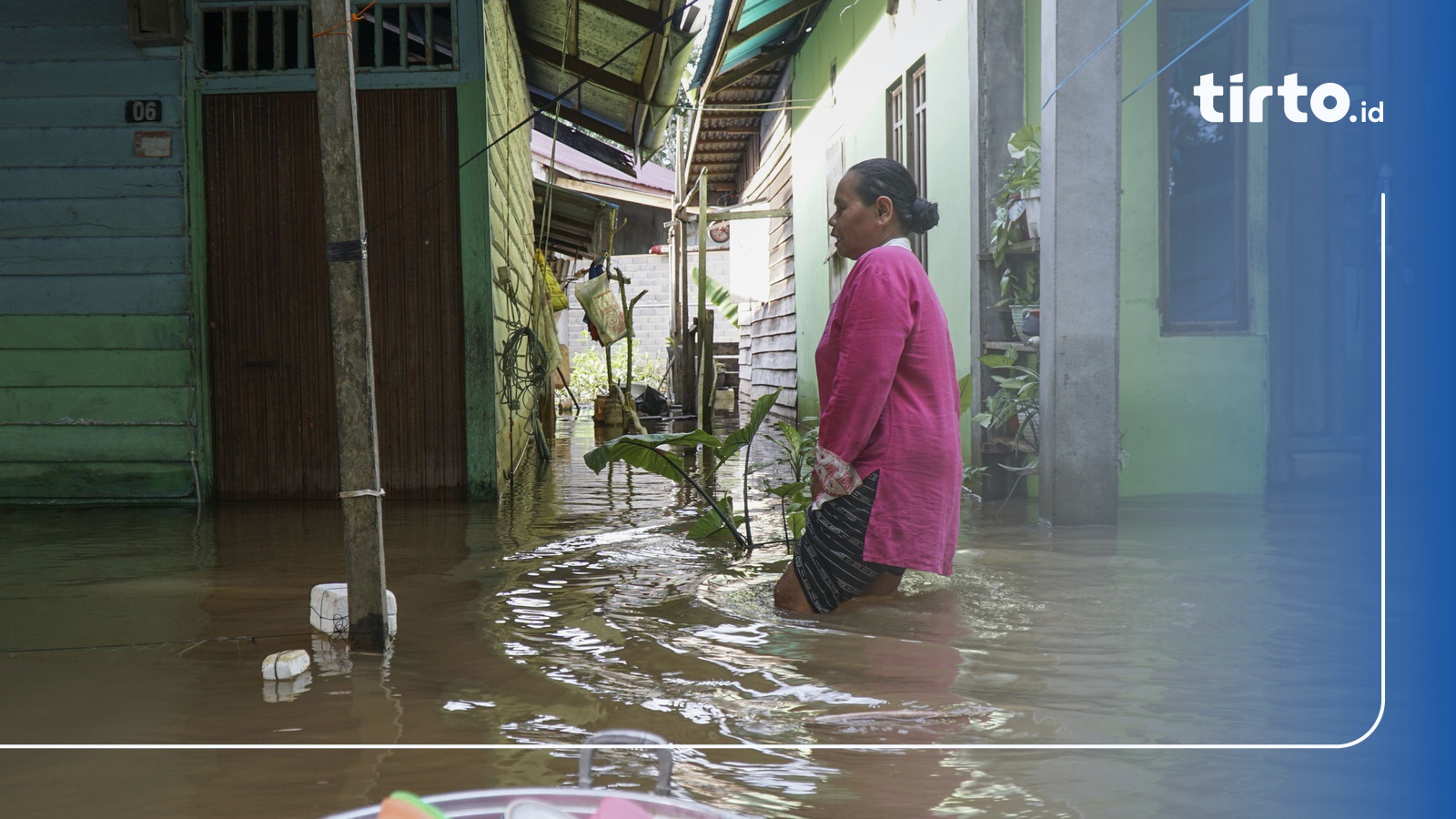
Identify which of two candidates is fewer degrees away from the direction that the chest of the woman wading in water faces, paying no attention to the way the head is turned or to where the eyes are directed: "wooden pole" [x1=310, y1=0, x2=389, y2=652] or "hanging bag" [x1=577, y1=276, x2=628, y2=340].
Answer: the wooden pole

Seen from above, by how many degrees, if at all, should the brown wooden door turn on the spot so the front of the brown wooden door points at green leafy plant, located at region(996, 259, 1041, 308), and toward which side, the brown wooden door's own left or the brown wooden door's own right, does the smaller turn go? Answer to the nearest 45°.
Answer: approximately 45° to the brown wooden door's own left

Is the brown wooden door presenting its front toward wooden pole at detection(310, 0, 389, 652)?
yes

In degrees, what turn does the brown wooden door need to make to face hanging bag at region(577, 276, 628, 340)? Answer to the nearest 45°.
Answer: approximately 135° to its left

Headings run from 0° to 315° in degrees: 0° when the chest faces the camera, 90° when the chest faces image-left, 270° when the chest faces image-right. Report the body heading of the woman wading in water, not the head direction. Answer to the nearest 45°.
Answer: approximately 90°

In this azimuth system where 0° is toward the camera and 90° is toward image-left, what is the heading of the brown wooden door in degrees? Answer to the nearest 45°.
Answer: approximately 0°

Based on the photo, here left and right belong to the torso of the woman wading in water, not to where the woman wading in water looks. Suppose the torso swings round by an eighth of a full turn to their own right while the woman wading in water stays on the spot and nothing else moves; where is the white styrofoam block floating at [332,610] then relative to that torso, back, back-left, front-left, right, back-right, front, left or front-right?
front-left

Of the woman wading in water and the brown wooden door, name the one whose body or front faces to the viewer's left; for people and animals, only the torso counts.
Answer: the woman wading in water

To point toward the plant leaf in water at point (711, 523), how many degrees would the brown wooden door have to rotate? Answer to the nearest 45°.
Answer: approximately 45° to its left

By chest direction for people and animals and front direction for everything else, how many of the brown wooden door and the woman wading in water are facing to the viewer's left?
1

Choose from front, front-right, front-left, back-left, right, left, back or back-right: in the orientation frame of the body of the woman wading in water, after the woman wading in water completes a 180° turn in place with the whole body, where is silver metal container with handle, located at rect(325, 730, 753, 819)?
right

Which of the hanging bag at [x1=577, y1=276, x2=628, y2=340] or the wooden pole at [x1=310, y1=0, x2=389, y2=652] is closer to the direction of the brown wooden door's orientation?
the wooden pole

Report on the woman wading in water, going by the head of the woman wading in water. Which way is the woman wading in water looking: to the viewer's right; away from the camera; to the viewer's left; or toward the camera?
to the viewer's left

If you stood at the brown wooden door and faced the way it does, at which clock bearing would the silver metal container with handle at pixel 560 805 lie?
The silver metal container with handle is roughly at 12 o'clock from the brown wooden door.
